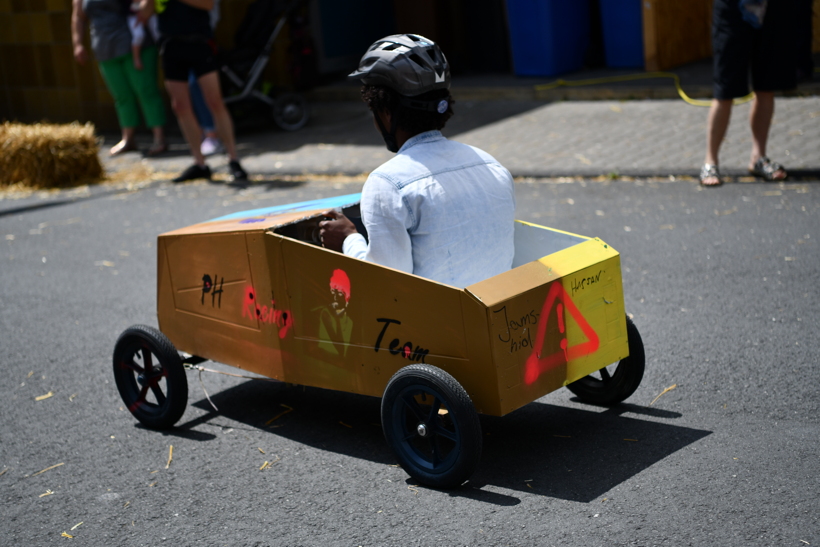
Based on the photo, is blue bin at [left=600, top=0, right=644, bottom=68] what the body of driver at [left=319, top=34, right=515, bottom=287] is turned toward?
no

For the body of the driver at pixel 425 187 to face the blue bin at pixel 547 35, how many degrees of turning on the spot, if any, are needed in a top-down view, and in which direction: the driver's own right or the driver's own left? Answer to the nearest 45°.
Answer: approximately 45° to the driver's own right

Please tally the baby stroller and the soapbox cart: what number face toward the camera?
0

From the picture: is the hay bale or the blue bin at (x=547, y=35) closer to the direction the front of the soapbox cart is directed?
the hay bale

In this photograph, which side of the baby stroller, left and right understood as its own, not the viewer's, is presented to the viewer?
left

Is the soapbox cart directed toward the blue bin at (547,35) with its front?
no

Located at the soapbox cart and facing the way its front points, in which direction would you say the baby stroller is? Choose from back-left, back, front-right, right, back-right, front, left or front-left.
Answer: front-right

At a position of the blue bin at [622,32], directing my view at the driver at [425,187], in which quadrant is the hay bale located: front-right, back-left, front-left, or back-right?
front-right

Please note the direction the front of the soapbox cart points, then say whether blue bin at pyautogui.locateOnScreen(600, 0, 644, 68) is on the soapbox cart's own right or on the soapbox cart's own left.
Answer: on the soapbox cart's own right

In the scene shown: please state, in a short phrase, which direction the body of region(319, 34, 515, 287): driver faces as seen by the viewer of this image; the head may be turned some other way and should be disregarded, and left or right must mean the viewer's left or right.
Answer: facing away from the viewer and to the left of the viewer

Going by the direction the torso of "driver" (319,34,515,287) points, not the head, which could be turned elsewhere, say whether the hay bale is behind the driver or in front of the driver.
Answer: in front

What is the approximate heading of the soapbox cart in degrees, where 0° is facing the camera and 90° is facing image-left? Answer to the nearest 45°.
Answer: approximately 135°

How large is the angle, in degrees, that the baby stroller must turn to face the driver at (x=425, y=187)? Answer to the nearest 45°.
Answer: approximately 90° to its left

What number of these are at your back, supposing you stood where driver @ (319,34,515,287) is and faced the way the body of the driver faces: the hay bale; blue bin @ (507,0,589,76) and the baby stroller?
0

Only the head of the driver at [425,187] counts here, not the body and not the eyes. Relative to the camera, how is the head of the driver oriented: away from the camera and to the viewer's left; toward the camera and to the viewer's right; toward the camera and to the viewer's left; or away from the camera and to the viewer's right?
away from the camera and to the viewer's left

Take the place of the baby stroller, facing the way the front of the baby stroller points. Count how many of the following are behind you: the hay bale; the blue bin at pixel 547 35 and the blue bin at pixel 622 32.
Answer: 2

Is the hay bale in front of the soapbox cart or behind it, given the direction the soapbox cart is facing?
in front
